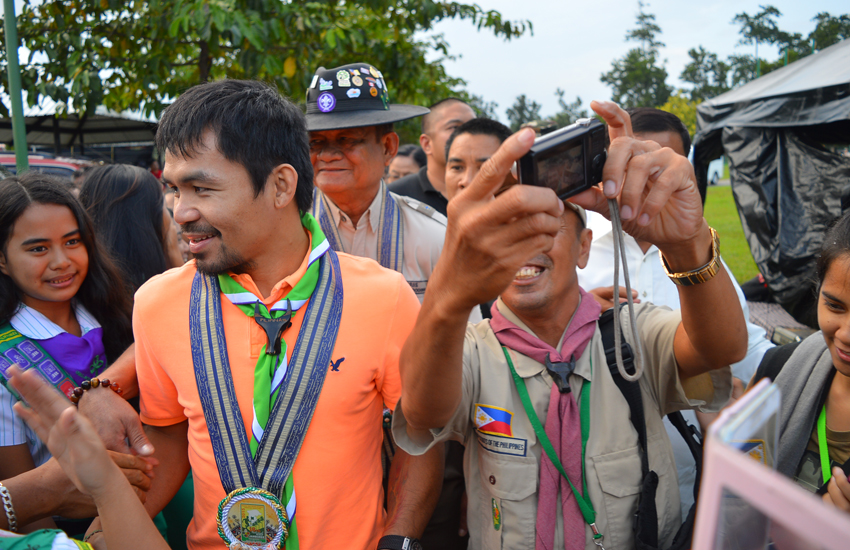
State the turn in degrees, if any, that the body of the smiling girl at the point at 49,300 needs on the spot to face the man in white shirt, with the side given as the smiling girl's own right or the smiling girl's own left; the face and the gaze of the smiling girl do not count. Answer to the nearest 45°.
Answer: approximately 45° to the smiling girl's own left

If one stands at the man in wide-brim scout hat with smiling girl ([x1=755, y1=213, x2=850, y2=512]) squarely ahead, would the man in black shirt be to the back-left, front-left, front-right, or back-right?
back-left

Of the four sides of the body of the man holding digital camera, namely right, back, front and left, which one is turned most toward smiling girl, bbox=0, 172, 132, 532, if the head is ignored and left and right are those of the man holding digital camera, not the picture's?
right

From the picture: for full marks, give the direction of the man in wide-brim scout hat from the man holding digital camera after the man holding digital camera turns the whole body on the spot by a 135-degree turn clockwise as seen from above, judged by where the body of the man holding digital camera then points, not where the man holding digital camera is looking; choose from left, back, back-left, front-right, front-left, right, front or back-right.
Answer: front

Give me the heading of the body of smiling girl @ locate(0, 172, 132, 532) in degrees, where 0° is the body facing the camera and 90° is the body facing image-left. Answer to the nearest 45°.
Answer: approximately 315°

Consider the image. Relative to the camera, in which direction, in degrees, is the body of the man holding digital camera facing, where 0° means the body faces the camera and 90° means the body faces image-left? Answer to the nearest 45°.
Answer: approximately 0°

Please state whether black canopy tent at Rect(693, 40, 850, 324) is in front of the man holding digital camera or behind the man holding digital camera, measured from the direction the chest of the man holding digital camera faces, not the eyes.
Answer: behind
